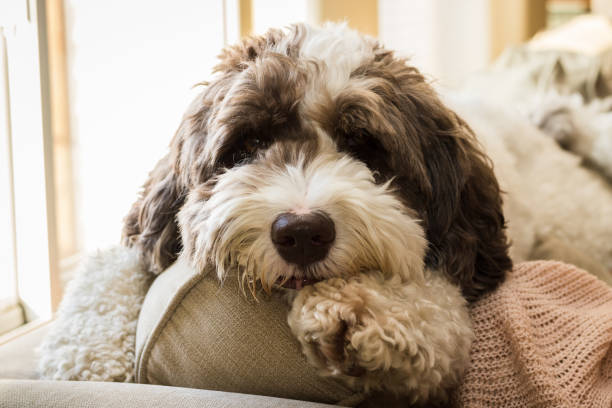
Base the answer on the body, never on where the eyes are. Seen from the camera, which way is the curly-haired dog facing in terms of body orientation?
toward the camera
